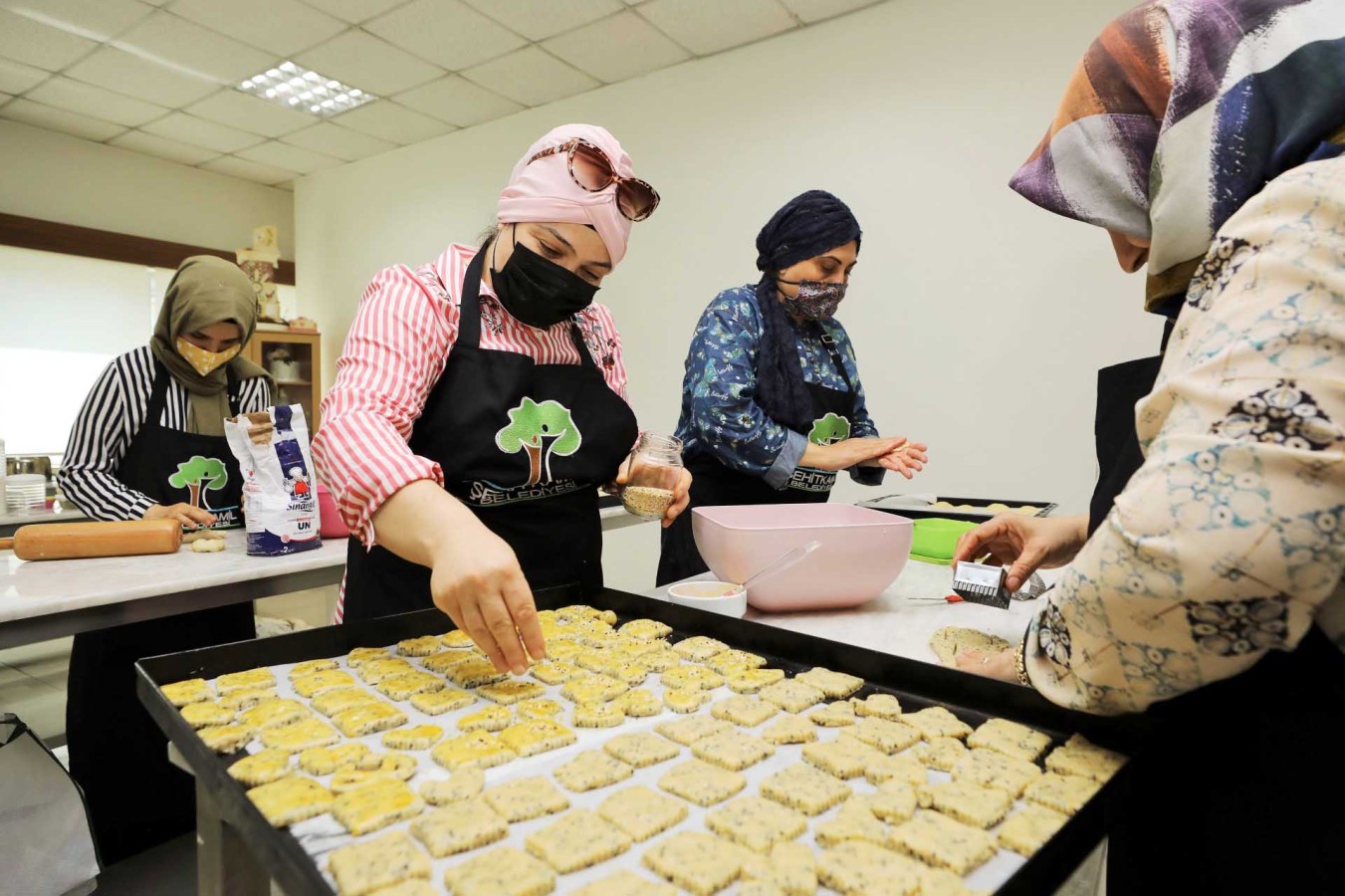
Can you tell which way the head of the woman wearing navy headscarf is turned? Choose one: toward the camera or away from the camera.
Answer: toward the camera

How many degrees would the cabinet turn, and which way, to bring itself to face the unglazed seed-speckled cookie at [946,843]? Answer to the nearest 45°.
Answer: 0° — it already faces it

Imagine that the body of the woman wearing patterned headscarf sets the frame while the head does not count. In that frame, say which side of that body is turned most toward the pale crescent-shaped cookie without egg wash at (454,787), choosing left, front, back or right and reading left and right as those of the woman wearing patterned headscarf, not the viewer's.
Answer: front

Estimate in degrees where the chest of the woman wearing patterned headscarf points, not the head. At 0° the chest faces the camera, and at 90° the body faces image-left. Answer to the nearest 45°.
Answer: approximately 90°

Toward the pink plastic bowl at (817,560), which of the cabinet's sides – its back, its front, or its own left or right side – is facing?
front

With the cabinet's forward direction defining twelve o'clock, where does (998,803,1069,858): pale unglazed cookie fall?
The pale unglazed cookie is roughly at 12 o'clock from the cabinet.

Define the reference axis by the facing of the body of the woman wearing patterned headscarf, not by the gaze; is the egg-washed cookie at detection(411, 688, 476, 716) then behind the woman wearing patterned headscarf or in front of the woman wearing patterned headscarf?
in front

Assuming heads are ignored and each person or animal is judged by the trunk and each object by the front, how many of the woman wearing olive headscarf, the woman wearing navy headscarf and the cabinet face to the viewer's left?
0

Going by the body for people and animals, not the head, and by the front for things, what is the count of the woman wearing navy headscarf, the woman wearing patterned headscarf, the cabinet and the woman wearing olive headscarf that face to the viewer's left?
1

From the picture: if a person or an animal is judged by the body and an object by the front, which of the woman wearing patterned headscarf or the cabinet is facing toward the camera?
the cabinet

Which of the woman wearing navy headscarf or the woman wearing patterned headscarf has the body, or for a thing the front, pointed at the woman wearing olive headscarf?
the woman wearing patterned headscarf

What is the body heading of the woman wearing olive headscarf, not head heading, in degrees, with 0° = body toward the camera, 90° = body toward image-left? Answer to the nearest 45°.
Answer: approximately 315°

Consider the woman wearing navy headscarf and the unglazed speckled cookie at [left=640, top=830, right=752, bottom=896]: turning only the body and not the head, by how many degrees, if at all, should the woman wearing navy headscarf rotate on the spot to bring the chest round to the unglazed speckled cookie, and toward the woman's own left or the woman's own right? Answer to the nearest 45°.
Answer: approximately 45° to the woman's own right

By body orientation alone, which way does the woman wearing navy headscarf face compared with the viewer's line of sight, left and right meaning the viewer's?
facing the viewer and to the right of the viewer

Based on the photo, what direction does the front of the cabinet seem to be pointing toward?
toward the camera

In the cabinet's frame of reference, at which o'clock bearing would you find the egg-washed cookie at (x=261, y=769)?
The egg-washed cookie is roughly at 12 o'clock from the cabinet.
